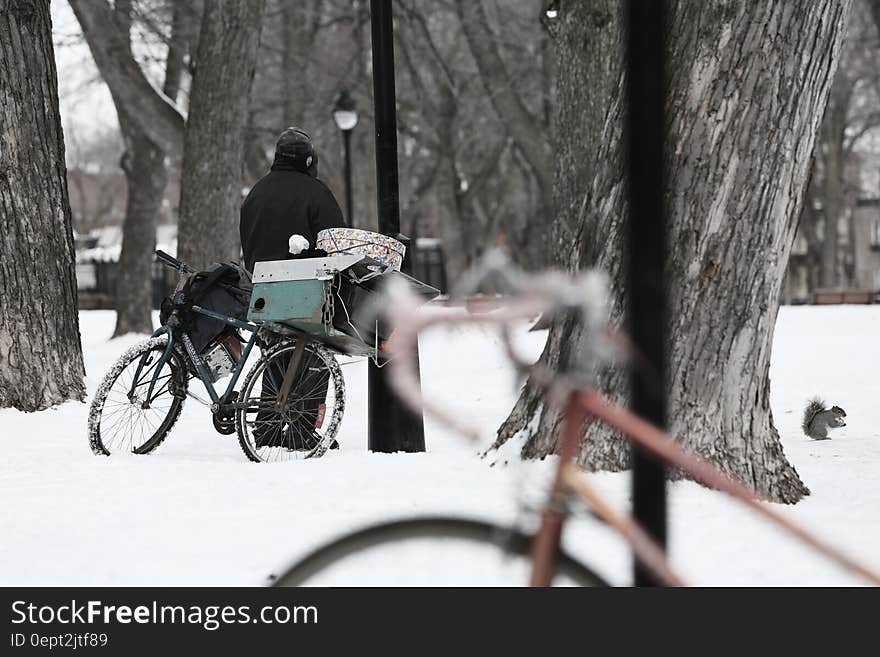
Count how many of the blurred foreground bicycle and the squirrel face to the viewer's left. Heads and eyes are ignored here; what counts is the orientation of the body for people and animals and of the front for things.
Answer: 1

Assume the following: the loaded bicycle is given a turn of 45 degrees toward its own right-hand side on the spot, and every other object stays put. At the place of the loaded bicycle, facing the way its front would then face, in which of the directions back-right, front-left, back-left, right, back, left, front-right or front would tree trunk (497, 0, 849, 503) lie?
back-right

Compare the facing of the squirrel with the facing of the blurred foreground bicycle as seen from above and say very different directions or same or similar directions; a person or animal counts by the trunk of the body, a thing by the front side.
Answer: very different directions

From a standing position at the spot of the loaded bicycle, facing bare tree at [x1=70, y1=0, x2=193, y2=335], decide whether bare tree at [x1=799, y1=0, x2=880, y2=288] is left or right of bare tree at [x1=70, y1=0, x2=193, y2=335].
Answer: right

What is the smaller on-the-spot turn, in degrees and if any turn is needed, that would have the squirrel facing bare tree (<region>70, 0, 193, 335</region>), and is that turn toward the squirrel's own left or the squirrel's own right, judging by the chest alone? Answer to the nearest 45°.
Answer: approximately 135° to the squirrel's own left

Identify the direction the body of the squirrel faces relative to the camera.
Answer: to the viewer's right

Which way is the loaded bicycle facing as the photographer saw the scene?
facing away from the viewer and to the left of the viewer

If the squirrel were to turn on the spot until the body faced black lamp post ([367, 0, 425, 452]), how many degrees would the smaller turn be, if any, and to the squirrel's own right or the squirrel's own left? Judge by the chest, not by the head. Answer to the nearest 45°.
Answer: approximately 135° to the squirrel's own right

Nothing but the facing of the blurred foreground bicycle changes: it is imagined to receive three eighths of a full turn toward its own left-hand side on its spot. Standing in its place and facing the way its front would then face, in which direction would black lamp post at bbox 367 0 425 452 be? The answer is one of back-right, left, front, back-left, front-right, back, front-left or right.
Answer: back-left

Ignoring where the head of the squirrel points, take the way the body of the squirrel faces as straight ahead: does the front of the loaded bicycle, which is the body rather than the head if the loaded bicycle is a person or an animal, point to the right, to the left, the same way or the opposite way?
the opposite way

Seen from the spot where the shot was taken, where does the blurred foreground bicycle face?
facing to the left of the viewer
